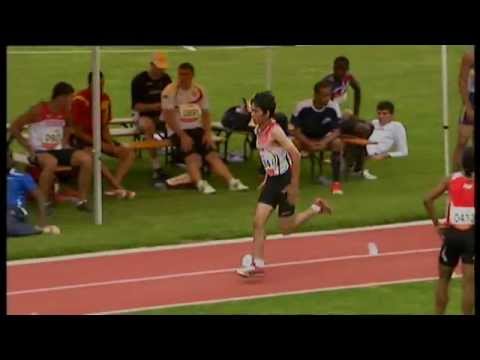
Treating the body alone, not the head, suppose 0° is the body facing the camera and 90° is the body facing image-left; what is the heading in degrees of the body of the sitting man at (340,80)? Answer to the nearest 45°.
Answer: approximately 0°

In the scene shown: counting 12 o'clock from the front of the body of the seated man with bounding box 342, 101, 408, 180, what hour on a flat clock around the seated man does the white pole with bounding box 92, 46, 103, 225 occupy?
The white pole is roughly at 12 o'clock from the seated man.

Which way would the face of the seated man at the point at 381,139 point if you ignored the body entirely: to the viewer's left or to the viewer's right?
to the viewer's left

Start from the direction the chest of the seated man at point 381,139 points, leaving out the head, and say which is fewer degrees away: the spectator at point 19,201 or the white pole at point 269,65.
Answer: the spectator

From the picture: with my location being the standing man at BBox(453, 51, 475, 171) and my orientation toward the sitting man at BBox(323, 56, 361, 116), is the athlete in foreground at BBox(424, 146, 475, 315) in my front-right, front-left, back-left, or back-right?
back-left

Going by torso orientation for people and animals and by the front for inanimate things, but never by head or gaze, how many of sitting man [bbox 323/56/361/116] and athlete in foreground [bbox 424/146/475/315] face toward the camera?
1
